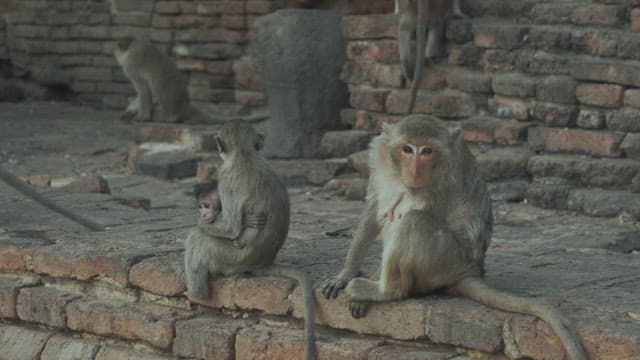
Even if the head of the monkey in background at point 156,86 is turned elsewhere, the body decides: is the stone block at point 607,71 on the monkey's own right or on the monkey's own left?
on the monkey's own left

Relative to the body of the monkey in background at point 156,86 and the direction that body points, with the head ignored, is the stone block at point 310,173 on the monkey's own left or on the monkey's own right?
on the monkey's own left

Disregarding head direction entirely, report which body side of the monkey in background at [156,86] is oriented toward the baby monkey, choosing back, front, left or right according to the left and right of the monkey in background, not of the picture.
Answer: left

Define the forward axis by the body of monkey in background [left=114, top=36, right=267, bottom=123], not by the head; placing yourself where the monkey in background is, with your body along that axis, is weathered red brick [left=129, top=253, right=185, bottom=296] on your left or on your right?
on your left

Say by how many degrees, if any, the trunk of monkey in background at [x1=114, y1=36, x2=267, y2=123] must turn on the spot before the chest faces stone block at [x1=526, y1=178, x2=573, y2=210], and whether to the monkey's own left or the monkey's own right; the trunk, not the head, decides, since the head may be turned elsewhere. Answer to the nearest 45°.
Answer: approximately 135° to the monkey's own left

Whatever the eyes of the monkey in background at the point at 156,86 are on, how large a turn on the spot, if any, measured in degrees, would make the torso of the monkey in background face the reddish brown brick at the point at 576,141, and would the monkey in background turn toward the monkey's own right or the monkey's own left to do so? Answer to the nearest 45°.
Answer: approximately 135° to the monkey's own left

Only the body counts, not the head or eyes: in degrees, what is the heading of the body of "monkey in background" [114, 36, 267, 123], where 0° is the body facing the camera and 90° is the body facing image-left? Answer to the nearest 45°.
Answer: approximately 90°

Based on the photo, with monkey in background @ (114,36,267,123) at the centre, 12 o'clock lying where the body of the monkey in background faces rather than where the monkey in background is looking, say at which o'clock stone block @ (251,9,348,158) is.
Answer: The stone block is roughly at 8 o'clock from the monkey in background.
